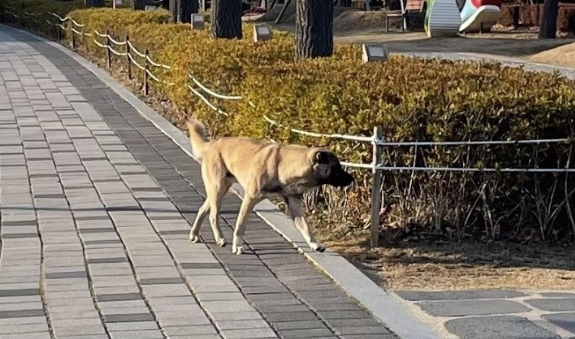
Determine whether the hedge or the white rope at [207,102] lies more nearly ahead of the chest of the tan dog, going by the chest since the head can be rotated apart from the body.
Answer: the hedge

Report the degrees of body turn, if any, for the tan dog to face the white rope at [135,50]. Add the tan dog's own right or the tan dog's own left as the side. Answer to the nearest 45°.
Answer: approximately 90° to the tan dog's own left

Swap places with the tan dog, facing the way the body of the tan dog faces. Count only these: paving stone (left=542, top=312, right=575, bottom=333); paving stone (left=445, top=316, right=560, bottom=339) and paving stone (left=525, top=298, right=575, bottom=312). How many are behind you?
0

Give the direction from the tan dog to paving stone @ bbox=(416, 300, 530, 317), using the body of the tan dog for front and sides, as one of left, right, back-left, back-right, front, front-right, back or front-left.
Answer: front-right

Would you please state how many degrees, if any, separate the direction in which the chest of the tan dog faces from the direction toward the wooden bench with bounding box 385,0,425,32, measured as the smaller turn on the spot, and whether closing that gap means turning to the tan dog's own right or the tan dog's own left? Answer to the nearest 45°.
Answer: approximately 90° to the tan dog's own left

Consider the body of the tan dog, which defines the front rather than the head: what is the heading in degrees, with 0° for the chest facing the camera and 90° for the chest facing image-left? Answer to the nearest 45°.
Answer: approximately 270°

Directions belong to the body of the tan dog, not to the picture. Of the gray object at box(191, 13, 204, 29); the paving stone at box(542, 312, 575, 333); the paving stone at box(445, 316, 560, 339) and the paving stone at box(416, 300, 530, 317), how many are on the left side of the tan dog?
1

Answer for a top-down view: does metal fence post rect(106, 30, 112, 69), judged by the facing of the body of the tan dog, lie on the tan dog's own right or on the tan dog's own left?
on the tan dog's own left

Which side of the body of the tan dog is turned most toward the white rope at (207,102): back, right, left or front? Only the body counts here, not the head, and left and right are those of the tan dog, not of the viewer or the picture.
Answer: left

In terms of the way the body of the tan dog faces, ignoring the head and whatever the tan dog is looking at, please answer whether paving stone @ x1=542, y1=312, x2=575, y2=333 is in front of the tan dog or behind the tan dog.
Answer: in front

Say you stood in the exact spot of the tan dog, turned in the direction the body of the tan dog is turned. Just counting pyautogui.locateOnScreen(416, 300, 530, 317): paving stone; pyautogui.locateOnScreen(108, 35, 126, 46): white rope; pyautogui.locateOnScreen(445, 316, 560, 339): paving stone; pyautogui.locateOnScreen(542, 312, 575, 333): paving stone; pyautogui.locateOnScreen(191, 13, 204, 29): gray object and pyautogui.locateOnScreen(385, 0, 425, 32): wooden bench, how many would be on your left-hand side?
3

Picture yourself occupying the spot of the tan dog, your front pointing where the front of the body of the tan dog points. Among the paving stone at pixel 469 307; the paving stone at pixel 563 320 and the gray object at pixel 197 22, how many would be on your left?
1

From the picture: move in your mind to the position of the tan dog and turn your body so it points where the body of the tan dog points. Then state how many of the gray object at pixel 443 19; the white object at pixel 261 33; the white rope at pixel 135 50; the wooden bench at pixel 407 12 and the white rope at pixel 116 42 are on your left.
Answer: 5

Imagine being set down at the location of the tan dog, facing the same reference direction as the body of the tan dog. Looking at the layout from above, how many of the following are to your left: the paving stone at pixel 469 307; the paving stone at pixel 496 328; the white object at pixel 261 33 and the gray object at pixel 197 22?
2

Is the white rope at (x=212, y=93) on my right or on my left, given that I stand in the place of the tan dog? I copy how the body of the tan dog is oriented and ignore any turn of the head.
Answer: on my left

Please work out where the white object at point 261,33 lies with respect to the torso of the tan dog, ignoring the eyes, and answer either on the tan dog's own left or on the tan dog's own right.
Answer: on the tan dog's own left
